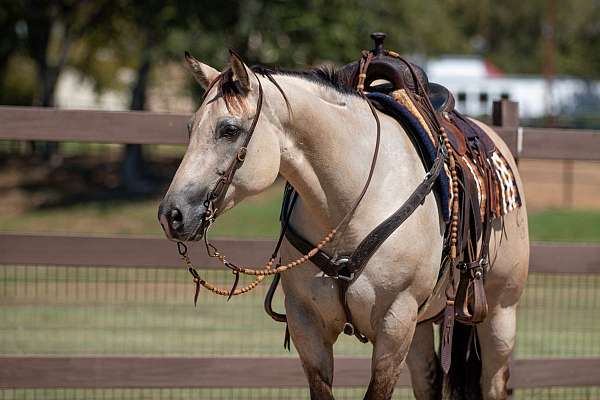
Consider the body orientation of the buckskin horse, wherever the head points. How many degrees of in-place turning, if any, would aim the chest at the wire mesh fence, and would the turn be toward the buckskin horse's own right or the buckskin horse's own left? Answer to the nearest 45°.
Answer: approximately 135° to the buckskin horse's own right

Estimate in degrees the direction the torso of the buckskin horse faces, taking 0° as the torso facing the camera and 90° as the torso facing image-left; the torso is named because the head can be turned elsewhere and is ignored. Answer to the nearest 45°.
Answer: approximately 45°

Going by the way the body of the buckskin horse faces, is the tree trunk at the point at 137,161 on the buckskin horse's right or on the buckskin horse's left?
on the buckskin horse's right
